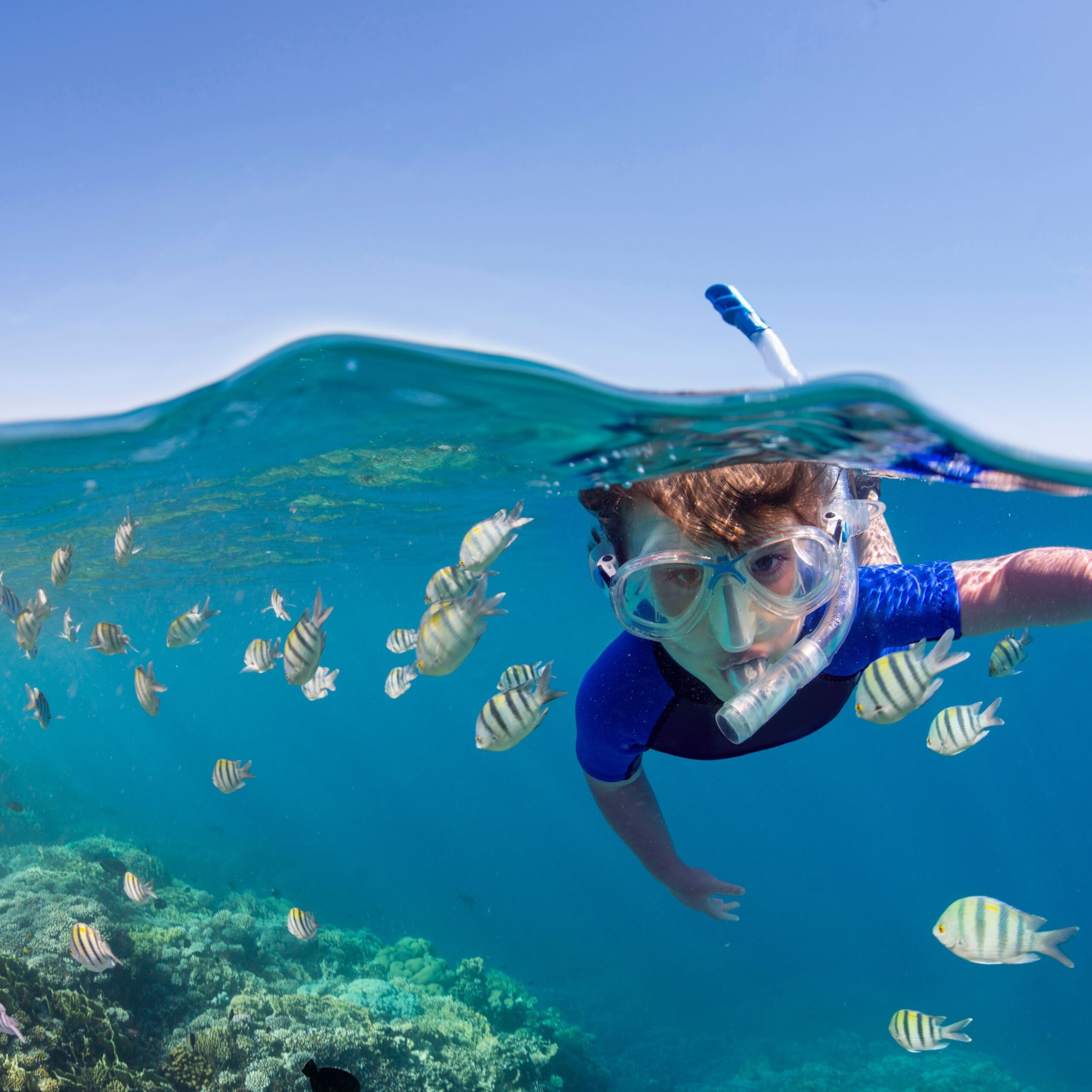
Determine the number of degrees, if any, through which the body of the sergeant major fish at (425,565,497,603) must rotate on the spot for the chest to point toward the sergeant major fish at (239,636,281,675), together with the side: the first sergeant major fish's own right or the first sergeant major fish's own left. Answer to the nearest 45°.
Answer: approximately 45° to the first sergeant major fish's own right

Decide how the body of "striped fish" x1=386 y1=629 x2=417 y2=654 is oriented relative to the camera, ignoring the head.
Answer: to the viewer's left

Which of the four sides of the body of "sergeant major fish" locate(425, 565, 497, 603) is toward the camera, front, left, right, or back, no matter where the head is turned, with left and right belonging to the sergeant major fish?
left

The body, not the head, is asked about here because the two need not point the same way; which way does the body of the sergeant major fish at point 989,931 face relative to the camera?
to the viewer's left

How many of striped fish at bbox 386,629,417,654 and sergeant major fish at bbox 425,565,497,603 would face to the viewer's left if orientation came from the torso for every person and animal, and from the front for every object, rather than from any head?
2

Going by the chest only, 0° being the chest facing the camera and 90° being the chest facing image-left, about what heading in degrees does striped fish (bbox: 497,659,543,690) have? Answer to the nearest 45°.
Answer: approximately 90°

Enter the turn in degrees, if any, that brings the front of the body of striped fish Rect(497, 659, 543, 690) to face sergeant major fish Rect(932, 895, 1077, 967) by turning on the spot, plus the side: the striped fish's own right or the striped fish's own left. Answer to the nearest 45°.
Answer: approximately 135° to the striped fish's own left

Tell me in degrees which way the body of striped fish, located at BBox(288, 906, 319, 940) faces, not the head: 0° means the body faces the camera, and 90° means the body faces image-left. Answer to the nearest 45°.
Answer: approximately 90°

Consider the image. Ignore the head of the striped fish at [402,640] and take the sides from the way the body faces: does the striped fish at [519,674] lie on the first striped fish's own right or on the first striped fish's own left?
on the first striped fish's own left

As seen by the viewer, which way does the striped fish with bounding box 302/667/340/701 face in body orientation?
to the viewer's left

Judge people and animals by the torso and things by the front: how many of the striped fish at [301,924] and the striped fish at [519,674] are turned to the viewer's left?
2
